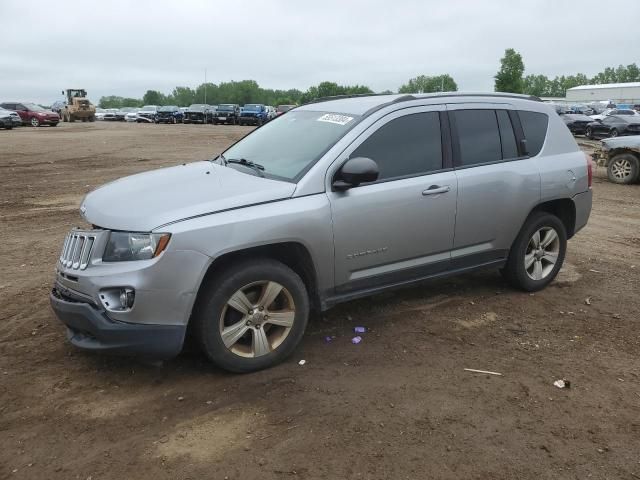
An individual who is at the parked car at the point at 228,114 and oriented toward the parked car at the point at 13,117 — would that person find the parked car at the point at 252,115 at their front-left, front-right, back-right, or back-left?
back-left

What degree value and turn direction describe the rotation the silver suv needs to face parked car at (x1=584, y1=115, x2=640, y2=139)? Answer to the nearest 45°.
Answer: approximately 180°

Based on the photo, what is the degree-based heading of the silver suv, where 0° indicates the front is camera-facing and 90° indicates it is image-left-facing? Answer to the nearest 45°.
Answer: approximately 45°

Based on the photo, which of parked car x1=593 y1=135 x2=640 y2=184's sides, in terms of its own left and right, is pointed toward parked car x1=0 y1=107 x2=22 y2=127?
front

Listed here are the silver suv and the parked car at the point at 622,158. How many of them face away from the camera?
0

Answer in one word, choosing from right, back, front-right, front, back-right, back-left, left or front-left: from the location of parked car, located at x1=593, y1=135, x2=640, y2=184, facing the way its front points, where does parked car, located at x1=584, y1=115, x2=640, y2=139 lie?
right

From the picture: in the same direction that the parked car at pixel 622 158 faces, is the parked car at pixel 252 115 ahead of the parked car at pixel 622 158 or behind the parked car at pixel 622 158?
ahead

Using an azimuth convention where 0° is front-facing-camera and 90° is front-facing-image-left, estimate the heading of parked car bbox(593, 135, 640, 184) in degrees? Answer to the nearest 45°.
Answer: approximately 90°

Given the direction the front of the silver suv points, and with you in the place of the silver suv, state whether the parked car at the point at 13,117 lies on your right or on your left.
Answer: on your right

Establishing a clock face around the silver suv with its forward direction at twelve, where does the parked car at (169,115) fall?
The parked car is roughly at 4 o'clock from the silver suv.
